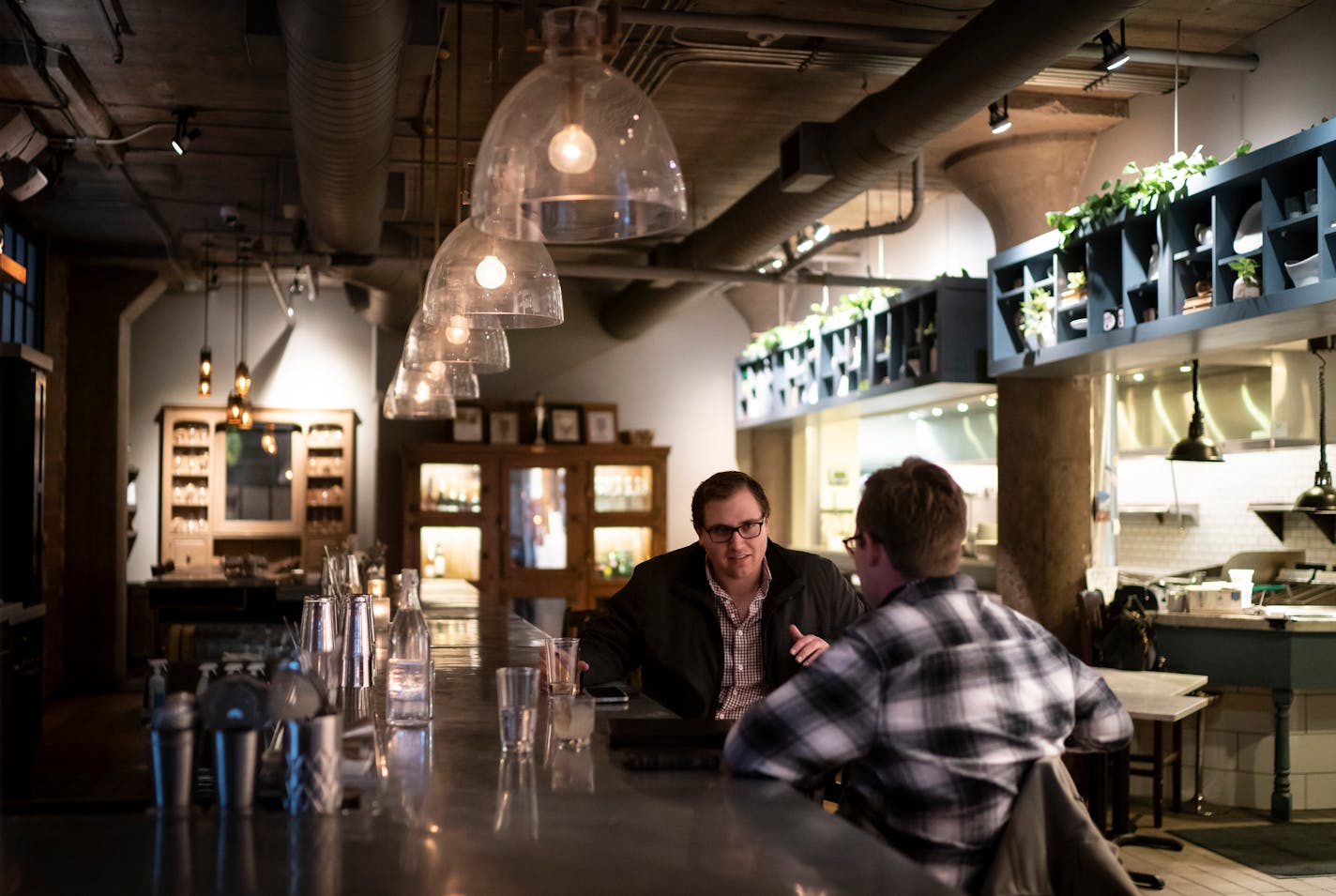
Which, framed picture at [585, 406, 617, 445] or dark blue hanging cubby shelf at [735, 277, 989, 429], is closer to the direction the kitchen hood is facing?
the dark blue hanging cubby shelf

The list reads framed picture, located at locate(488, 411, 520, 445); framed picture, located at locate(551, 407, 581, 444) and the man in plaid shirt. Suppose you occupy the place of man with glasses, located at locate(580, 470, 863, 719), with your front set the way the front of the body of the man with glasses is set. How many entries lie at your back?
2

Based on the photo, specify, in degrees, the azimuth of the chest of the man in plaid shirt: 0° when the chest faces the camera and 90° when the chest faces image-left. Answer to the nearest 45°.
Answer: approximately 135°

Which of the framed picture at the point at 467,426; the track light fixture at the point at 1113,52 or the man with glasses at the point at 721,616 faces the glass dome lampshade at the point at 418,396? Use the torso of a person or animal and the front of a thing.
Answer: the framed picture

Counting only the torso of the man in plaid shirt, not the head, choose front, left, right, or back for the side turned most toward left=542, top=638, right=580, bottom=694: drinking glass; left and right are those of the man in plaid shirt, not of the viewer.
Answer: front

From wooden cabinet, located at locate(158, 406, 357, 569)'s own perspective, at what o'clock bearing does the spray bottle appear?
The spray bottle is roughly at 12 o'clock from the wooden cabinet.

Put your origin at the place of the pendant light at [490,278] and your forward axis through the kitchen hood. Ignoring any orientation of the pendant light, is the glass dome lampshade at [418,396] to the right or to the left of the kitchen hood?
left

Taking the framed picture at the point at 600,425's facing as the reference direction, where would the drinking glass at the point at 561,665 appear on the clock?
The drinking glass is roughly at 12 o'clock from the framed picture.
